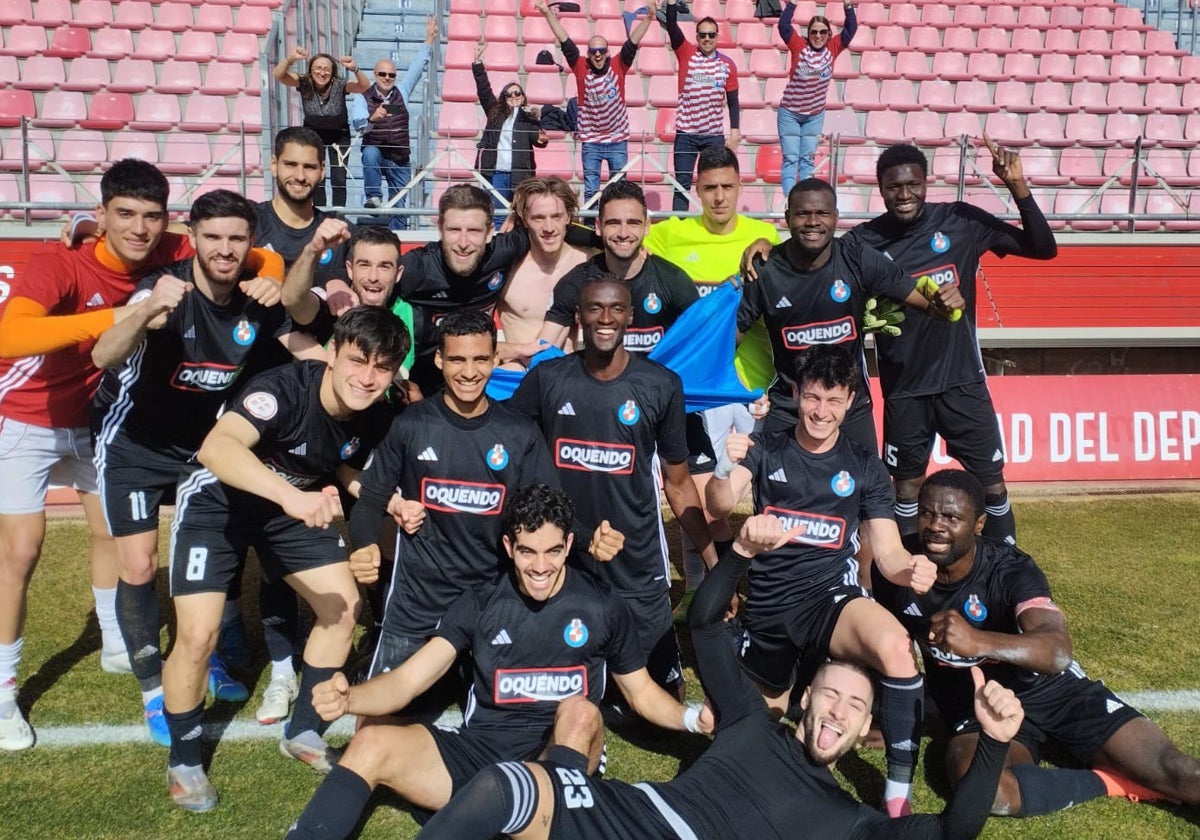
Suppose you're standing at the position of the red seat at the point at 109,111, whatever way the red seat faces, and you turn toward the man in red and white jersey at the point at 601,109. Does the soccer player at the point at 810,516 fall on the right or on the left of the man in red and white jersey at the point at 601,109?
right

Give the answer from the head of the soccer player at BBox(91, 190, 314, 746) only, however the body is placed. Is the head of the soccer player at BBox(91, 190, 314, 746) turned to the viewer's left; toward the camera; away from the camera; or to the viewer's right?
toward the camera

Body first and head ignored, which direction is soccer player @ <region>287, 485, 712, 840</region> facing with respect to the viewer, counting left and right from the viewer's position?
facing the viewer

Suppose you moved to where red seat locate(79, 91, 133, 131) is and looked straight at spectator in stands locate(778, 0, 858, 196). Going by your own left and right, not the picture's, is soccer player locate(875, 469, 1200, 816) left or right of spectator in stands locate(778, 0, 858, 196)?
right

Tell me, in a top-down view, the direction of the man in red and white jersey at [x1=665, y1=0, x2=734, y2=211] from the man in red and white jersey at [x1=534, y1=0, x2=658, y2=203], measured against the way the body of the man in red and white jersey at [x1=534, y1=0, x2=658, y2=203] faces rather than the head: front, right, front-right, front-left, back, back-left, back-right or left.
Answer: left

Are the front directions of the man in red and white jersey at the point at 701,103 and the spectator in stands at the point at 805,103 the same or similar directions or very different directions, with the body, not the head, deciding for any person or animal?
same or similar directions

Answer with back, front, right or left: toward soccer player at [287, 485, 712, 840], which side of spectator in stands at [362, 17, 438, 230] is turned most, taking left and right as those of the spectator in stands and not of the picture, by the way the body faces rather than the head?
front

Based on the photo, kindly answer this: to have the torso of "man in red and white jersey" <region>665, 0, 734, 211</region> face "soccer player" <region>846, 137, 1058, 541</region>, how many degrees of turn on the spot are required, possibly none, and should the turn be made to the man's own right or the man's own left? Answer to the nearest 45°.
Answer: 0° — they already face them

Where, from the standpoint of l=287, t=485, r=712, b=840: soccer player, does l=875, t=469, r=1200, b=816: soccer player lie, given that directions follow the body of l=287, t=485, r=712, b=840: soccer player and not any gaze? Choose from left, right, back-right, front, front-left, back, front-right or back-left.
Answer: left

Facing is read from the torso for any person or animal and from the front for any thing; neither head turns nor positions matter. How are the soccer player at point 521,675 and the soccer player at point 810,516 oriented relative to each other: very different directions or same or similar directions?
same or similar directions

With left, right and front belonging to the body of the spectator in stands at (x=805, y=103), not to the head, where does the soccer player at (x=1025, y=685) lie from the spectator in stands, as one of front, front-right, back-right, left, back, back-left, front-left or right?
front

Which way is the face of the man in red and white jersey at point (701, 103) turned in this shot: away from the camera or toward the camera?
toward the camera

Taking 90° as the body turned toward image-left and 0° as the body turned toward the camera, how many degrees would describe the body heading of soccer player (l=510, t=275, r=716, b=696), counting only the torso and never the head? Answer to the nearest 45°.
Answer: approximately 0°

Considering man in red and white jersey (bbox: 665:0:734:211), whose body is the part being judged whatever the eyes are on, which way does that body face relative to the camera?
toward the camera

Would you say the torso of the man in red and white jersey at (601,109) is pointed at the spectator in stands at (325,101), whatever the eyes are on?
no

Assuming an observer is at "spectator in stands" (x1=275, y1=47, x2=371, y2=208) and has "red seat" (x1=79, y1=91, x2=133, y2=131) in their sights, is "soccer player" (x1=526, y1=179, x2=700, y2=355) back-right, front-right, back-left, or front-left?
back-left

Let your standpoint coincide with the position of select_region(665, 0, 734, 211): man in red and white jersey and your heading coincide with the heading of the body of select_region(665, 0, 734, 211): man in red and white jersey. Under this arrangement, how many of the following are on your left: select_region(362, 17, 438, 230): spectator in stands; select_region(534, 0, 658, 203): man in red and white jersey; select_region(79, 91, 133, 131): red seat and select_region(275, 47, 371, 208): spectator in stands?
0

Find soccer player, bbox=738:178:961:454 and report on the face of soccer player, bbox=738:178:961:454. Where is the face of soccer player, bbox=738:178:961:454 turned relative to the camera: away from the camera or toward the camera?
toward the camera

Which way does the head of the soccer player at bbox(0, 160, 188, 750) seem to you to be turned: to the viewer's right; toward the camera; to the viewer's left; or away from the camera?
toward the camera

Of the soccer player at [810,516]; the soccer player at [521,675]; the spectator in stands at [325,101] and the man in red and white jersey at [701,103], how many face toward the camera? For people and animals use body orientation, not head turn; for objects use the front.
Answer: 4
